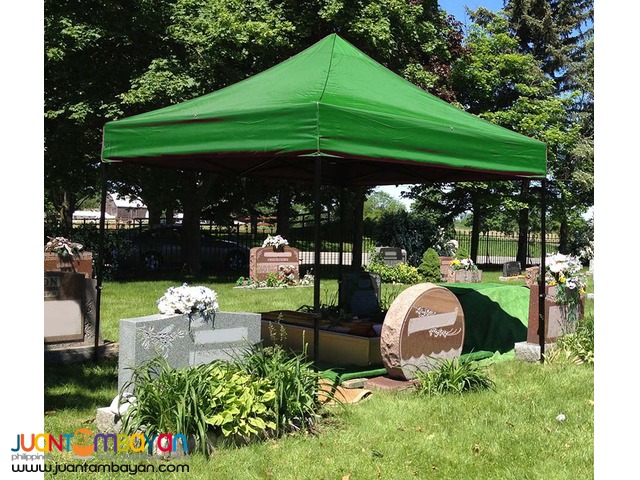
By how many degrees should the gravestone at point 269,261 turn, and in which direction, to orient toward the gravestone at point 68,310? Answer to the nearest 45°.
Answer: approximately 45° to its right

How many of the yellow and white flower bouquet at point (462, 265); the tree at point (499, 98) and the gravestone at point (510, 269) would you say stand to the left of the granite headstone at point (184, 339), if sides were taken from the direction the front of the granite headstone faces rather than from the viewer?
3

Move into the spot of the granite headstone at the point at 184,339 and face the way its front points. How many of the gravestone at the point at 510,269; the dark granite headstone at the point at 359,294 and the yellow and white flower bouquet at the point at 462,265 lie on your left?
3

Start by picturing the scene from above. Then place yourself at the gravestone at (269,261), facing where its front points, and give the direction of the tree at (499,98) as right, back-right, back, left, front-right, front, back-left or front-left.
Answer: left

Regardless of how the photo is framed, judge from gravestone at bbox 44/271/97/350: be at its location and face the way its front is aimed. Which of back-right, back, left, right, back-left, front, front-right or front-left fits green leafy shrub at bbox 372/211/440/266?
back-left

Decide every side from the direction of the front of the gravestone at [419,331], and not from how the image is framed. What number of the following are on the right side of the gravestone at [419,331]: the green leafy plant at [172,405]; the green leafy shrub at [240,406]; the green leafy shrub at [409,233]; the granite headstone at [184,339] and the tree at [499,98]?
3

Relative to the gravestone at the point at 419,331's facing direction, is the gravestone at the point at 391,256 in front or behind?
behind

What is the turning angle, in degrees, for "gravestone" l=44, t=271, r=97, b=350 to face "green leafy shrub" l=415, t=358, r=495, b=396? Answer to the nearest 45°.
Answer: approximately 45° to its left

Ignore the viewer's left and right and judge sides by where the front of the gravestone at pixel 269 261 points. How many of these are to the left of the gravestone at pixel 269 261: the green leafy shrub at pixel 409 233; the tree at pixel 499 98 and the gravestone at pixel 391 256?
3
